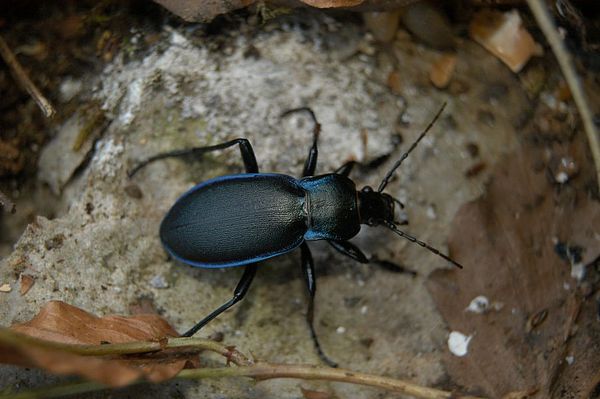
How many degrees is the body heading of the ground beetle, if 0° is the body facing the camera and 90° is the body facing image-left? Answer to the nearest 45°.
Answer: approximately 270°

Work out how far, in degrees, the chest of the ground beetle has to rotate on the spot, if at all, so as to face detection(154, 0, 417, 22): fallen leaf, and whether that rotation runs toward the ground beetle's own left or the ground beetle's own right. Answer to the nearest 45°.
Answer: approximately 135° to the ground beetle's own left

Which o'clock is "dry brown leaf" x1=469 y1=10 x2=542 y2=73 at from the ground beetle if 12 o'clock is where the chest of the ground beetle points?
The dry brown leaf is roughly at 10 o'clock from the ground beetle.

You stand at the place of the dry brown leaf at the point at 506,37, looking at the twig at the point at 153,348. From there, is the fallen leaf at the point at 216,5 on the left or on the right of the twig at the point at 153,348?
right

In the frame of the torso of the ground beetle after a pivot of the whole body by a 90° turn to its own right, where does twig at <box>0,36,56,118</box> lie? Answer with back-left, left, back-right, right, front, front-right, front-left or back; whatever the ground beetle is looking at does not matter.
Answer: right

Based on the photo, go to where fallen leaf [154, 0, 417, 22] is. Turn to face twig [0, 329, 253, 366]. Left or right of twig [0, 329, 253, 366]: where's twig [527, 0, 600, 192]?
left

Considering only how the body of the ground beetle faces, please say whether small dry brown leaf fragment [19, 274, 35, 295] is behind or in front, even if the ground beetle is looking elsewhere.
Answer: behind

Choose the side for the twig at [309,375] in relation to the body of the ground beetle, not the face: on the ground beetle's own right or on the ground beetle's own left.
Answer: on the ground beetle's own right

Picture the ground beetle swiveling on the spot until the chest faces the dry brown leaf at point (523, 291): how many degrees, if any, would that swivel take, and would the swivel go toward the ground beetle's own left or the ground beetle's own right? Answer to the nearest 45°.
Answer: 0° — it already faces it
